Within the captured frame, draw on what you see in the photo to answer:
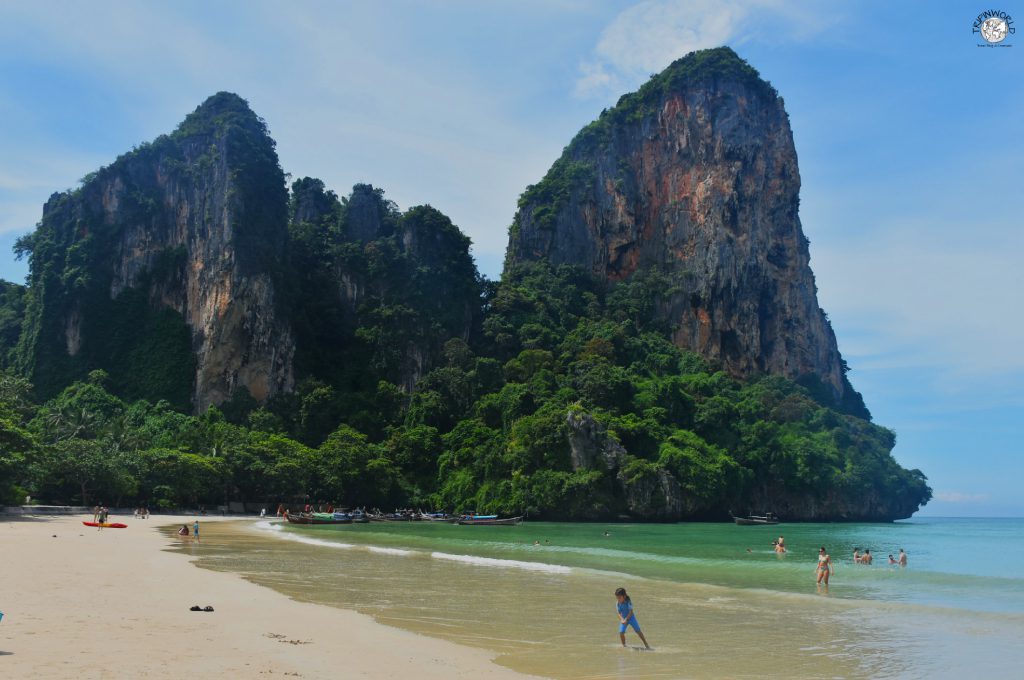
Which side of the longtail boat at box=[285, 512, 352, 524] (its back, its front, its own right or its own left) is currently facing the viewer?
left

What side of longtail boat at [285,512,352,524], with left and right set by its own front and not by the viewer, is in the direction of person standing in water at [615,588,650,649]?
left
